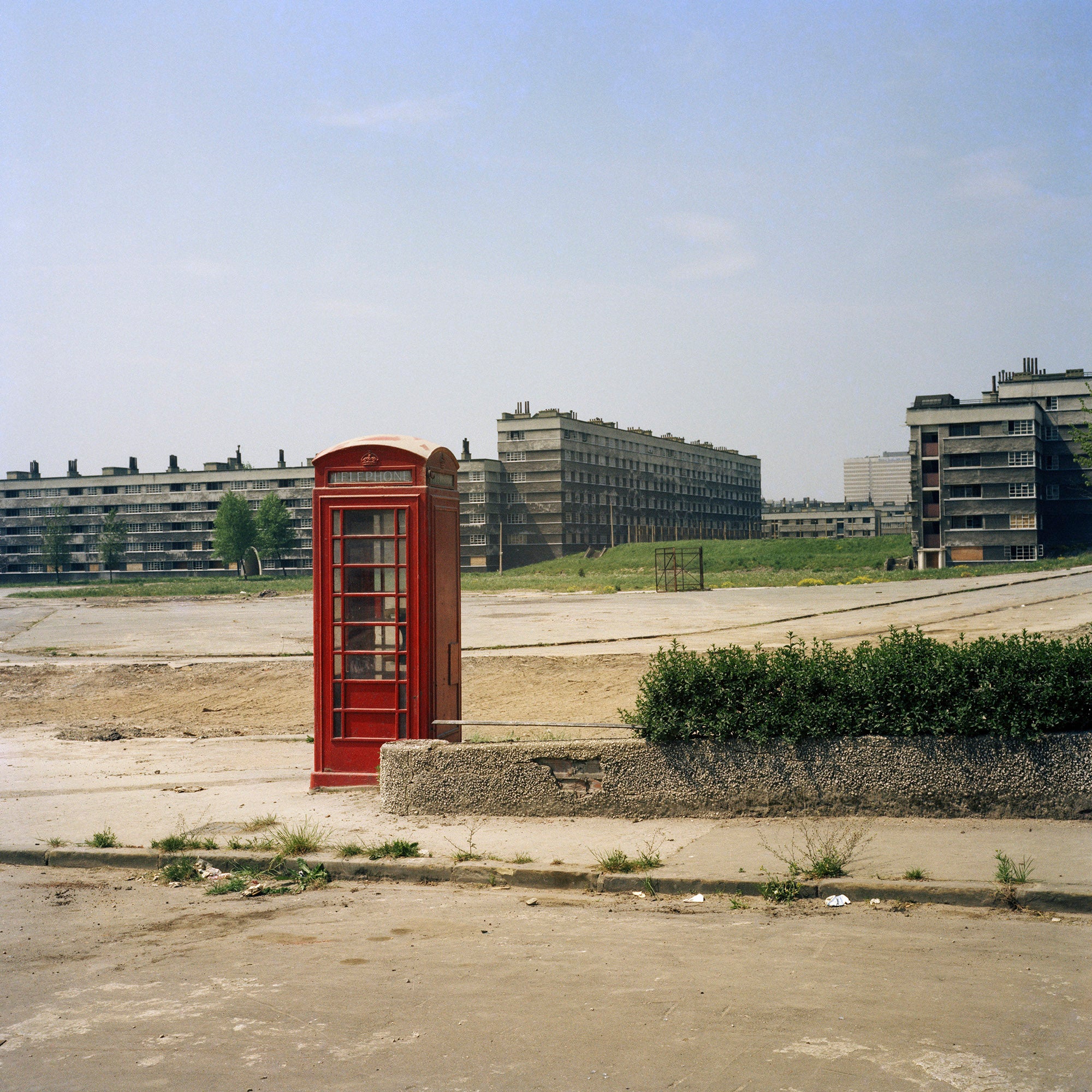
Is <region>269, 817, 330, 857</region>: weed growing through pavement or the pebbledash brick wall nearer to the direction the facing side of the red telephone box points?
the weed growing through pavement

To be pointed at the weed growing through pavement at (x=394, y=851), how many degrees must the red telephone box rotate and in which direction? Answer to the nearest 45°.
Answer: approximately 90° to its left

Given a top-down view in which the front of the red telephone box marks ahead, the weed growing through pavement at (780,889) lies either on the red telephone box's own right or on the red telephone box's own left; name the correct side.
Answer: on the red telephone box's own left

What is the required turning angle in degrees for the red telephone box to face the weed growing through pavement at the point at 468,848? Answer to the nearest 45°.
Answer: approximately 90° to its left

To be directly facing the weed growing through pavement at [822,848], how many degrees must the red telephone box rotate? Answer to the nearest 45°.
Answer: approximately 135° to its left

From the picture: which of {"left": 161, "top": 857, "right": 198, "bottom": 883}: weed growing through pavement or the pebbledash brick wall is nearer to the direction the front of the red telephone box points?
the weed growing through pavement
